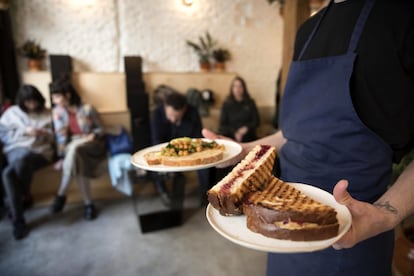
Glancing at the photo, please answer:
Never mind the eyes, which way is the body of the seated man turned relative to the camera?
toward the camera

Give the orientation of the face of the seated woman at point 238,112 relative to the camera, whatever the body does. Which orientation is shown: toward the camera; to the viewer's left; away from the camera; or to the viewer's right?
toward the camera

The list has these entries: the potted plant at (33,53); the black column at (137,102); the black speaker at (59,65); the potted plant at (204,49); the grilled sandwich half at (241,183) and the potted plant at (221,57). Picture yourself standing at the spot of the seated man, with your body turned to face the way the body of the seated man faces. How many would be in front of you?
1

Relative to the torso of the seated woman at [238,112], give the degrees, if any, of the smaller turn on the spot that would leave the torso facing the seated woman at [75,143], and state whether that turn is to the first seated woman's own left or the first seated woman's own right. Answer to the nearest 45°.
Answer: approximately 45° to the first seated woman's own right

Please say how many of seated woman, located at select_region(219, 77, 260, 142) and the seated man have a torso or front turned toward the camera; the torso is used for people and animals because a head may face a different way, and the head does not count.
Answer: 2

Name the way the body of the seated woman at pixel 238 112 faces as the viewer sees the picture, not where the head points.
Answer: toward the camera

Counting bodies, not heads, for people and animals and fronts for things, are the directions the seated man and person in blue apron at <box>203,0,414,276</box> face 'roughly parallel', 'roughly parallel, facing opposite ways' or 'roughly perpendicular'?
roughly perpendicular

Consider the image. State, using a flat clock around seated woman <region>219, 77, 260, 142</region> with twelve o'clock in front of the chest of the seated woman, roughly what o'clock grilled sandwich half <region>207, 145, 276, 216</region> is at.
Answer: The grilled sandwich half is roughly at 12 o'clock from the seated woman.

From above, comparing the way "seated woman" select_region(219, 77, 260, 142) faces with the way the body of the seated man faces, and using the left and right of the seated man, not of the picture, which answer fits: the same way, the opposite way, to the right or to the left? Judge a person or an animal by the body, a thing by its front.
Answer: the same way

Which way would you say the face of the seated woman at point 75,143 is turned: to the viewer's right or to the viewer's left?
to the viewer's left

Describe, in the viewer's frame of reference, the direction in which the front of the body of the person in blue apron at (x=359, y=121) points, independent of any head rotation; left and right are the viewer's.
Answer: facing the viewer and to the left of the viewer

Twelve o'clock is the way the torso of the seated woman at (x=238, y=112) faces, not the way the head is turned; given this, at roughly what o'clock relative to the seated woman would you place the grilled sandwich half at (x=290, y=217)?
The grilled sandwich half is roughly at 12 o'clock from the seated woman.

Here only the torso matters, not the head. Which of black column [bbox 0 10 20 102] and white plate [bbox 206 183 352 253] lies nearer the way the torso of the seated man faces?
the white plate

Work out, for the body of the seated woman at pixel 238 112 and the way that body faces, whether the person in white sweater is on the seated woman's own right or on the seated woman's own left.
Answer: on the seated woman's own right
